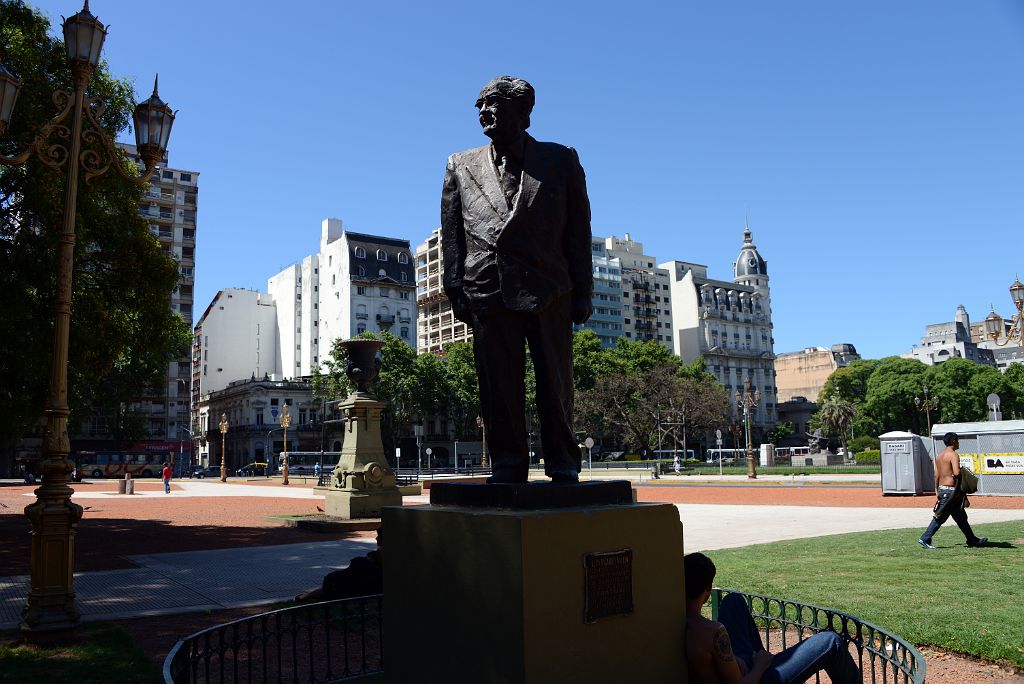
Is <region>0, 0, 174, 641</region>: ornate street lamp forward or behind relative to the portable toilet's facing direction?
forward

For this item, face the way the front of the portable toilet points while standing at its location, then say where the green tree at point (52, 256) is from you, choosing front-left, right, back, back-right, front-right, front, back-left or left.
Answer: front-right

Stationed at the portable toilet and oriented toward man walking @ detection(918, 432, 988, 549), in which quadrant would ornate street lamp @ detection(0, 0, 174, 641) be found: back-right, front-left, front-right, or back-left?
front-right

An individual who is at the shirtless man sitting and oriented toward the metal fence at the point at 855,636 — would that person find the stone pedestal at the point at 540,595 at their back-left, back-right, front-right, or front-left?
back-left

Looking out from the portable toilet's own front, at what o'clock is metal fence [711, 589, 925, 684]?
The metal fence is roughly at 12 o'clock from the portable toilet.

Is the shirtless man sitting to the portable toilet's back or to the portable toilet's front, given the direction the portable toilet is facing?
to the front

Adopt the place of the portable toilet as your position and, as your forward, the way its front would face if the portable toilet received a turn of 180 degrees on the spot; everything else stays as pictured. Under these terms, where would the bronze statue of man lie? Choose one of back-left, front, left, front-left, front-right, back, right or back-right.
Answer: back

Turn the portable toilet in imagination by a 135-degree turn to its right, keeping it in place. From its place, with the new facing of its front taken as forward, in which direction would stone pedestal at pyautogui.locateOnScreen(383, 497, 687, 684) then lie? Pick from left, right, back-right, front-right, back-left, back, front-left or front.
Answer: back-left

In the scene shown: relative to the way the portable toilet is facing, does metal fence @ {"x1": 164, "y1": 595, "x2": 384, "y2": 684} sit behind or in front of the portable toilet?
in front

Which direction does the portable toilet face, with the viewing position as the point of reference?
facing the viewer

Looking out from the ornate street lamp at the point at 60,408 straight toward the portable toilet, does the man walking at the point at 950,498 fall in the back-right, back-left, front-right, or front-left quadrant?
front-right

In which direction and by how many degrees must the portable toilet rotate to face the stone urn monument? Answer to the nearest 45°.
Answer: approximately 45° to its right

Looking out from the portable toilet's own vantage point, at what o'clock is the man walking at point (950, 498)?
The man walking is roughly at 12 o'clock from the portable toilet.
